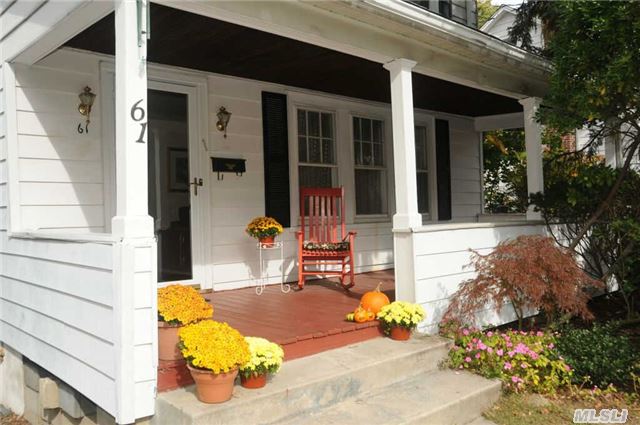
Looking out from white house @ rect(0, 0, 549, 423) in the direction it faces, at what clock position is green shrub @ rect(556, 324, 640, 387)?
The green shrub is roughly at 11 o'clock from the white house.

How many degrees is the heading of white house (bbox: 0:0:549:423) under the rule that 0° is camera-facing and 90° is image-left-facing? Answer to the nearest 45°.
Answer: approximately 315°

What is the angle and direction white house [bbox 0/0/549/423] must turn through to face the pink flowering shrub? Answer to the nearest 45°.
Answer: approximately 45° to its left

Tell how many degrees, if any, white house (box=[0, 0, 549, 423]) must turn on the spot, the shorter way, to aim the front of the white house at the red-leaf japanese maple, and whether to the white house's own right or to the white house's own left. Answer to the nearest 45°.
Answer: approximately 45° to the white house's own left
